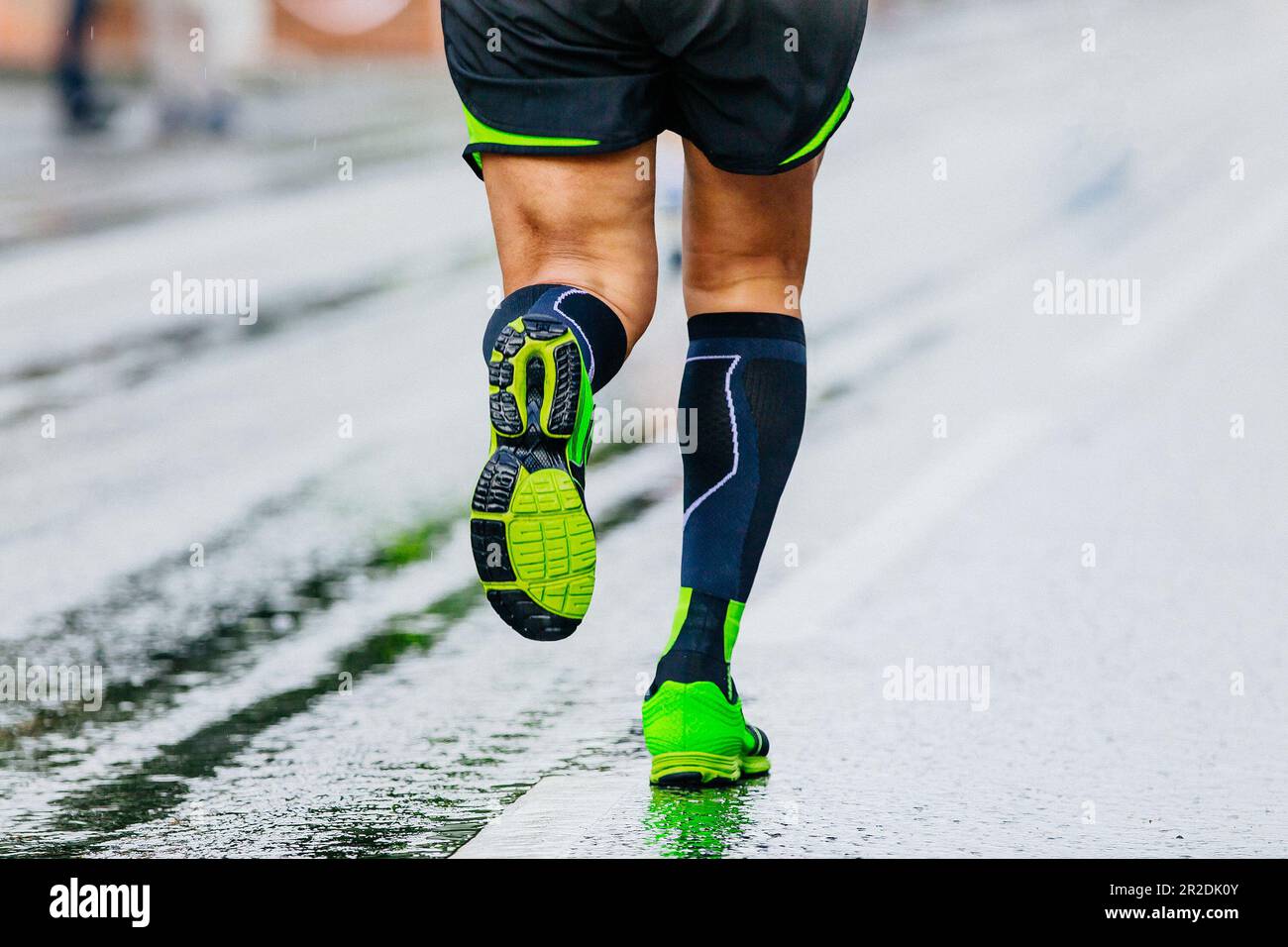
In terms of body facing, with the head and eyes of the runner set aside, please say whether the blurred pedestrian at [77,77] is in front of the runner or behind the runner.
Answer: in front

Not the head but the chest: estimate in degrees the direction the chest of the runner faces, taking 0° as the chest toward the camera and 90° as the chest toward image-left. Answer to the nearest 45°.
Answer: approximately 180°

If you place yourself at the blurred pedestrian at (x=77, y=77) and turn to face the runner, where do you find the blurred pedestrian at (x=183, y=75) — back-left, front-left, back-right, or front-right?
front-left

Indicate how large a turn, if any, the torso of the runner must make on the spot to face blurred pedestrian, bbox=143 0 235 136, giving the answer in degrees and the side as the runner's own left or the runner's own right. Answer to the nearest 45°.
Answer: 0° — they already face them
